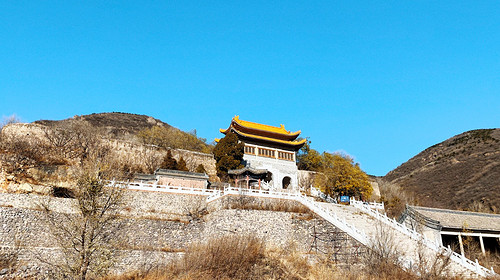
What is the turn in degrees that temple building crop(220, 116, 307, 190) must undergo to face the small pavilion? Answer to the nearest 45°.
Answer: approximately 45° to its right

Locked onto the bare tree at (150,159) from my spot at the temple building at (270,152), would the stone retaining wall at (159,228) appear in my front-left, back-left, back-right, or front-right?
front-left

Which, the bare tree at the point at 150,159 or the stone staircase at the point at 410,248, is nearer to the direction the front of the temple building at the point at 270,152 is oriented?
the stone staircase

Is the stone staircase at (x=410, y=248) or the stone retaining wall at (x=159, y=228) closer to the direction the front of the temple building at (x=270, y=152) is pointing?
the stone staircase

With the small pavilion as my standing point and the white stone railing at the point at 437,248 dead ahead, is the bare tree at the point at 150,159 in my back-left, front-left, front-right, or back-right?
back-right

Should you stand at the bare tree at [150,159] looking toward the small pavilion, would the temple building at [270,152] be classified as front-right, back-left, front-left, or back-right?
front-left

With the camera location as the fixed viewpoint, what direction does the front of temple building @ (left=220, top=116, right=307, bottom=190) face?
facing the viewer and to the right of the viewer

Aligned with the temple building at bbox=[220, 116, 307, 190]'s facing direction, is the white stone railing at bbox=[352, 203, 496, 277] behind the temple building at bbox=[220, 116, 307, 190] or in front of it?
in front

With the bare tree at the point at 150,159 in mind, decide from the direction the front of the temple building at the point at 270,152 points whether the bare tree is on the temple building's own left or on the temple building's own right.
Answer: on the temple building's own right

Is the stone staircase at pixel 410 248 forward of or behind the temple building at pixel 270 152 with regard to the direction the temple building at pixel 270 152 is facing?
forward

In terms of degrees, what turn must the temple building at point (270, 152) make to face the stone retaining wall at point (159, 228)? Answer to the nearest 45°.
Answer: approximately 90° to its right
